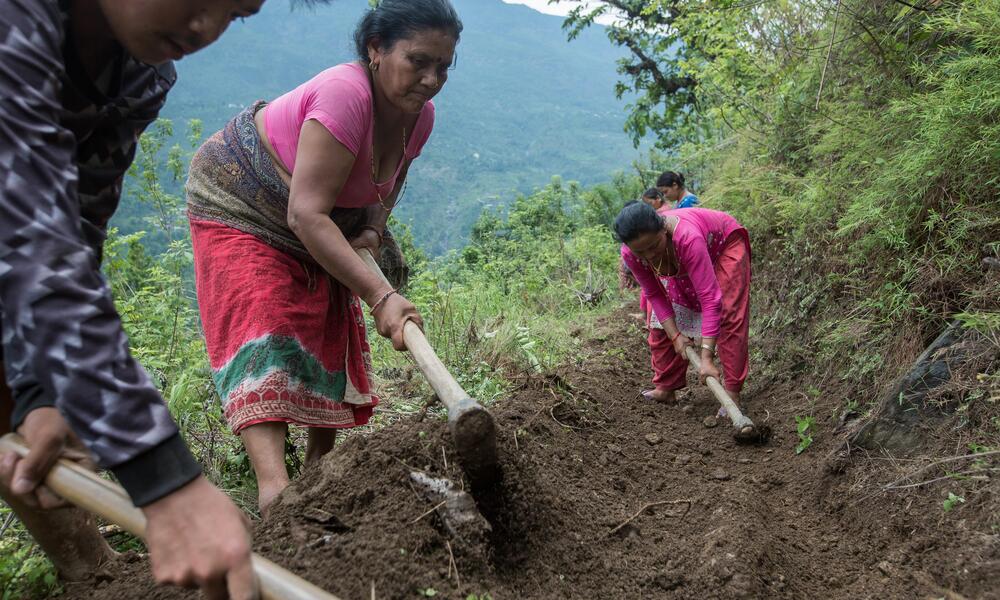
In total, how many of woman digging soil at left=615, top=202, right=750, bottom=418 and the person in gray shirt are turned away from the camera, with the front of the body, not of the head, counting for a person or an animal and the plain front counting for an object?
0

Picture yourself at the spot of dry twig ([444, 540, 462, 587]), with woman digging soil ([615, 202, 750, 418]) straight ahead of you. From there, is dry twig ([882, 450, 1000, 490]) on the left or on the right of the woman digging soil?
right

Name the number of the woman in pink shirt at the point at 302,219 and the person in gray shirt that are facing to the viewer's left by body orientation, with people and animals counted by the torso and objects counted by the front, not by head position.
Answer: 0

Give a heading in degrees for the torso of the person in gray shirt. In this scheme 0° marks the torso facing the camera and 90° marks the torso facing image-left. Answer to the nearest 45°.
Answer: approximately 315°

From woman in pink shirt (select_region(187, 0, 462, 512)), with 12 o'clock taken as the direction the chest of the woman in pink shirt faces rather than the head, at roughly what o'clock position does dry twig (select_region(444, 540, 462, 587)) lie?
The dry twig is roughly at 1 o'clock from the woman in pink shirt.

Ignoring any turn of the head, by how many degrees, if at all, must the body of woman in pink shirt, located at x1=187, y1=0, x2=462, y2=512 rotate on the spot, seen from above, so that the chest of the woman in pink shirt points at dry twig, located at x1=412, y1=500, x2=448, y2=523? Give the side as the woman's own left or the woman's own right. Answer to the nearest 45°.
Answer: approximately 45° to the woman's own right

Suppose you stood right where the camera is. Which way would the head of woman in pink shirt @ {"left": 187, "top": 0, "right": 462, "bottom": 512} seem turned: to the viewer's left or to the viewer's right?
to the viewer's right

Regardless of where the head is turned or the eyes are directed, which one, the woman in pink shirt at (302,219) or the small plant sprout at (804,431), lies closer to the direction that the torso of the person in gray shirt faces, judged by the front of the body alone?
the small plant sprout

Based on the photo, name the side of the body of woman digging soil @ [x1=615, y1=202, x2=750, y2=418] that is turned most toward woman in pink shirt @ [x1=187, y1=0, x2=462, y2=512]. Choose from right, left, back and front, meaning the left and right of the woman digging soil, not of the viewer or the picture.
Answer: front

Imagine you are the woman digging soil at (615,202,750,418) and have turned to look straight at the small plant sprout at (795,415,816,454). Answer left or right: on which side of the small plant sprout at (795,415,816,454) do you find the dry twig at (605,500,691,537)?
right

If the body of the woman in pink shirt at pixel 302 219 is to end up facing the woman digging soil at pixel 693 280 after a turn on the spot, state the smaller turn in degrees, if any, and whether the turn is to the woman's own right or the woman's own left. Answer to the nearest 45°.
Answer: approximately 90° to the woman's own left

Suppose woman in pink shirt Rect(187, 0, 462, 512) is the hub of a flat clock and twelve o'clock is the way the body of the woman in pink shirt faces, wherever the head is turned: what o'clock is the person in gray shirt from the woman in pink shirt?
The person in gray shirt is roughly at 2 o'clock from the woman in pink shirt.

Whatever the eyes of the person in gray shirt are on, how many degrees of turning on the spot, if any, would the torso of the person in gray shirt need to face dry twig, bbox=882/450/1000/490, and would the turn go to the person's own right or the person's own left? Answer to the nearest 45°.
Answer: approximately 45° to the person's own left
